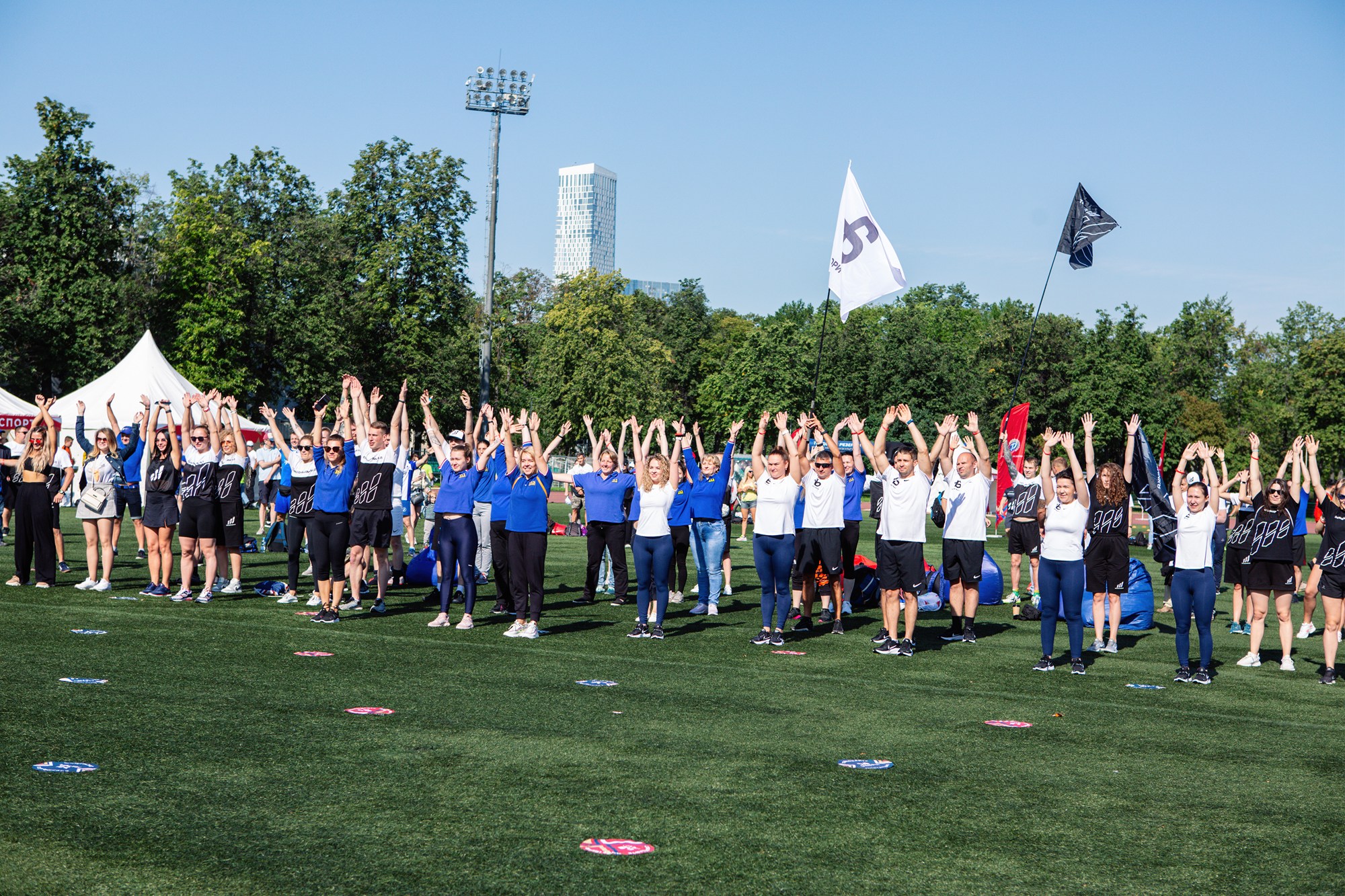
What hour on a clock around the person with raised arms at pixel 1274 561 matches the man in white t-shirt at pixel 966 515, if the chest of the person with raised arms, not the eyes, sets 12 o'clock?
The man in white t-shirt is roughly at 3 o'clock from the person with raised arms.

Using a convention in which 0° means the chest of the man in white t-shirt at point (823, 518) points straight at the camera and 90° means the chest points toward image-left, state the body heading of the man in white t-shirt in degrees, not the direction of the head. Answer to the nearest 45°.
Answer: approximately 0°

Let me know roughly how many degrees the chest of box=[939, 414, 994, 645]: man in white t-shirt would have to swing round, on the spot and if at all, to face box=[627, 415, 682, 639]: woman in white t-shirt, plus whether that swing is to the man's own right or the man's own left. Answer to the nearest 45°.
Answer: approximately 45° to the man's own right

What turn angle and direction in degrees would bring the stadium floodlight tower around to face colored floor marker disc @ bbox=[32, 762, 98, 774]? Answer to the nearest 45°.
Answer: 0° — it already faces it
